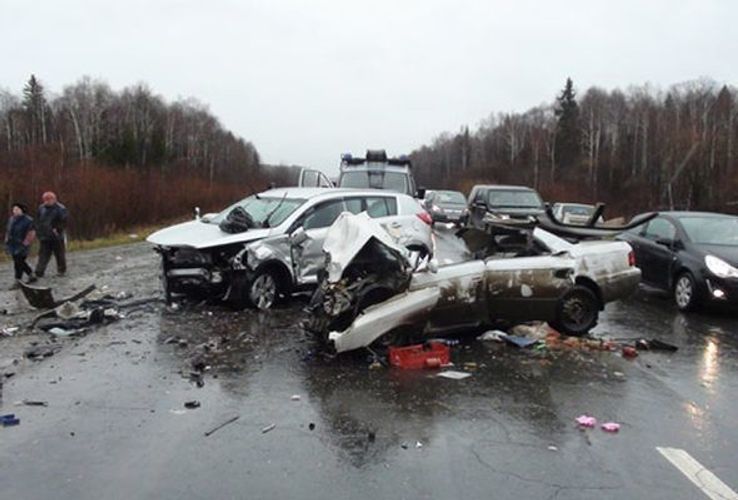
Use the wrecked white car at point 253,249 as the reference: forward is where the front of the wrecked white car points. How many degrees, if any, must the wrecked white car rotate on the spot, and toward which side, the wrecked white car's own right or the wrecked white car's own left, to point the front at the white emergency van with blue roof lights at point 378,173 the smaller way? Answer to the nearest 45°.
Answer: approximately 135° to the wrecked white car's own right

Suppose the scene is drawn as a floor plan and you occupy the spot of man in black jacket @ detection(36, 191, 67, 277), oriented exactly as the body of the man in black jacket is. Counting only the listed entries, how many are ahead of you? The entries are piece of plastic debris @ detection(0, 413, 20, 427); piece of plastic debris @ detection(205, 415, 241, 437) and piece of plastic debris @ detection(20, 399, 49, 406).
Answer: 3

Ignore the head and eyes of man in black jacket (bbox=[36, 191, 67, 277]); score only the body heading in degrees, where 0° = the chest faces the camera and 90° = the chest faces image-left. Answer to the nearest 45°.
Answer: approximately 0°

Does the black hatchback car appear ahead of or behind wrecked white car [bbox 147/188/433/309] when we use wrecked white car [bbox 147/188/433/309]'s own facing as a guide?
behind

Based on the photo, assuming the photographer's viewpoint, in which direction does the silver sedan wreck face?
facing to the left of the viewer

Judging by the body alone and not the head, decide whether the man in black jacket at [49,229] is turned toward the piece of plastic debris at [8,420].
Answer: yes

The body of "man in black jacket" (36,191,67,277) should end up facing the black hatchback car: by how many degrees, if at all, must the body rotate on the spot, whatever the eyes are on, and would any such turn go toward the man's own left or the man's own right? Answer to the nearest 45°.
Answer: approximately 45° to the man's own left

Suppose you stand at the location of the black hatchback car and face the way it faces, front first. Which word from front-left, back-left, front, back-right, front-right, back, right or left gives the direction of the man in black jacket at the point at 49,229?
back-right

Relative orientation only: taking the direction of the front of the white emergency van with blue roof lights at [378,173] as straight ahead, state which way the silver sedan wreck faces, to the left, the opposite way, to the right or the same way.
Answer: to the right

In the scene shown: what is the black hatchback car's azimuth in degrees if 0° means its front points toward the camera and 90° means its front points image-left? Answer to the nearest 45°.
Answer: approximately 315°

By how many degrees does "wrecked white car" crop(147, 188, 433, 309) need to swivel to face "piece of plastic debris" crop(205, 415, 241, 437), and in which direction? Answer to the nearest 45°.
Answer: approximately 45° to its left

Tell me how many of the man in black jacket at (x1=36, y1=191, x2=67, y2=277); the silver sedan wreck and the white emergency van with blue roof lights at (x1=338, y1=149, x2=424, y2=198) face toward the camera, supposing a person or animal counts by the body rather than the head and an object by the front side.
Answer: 2

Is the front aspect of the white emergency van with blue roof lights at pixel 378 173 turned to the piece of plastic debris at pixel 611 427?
yes

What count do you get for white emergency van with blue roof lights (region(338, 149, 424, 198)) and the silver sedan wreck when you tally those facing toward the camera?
1

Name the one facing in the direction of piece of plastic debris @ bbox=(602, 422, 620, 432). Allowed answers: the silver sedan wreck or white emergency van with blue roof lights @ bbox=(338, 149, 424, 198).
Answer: the white emergency van with blue roof lights

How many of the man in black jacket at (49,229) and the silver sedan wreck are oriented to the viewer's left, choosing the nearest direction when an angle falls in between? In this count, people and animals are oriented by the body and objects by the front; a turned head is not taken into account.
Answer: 1

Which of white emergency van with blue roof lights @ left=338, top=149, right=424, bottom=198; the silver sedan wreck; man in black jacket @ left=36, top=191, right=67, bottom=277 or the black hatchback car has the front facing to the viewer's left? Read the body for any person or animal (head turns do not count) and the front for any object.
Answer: the silver sedan wreck
